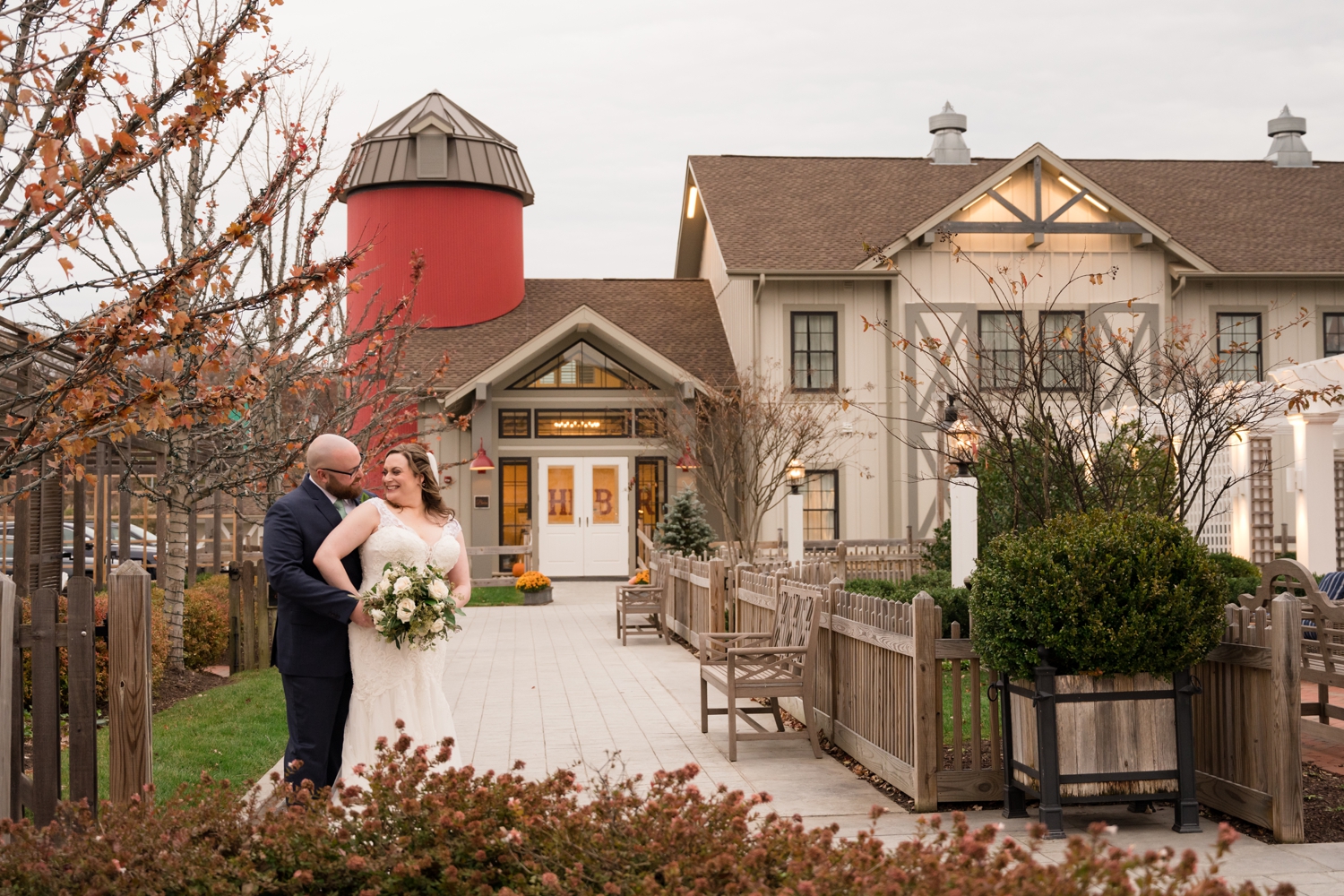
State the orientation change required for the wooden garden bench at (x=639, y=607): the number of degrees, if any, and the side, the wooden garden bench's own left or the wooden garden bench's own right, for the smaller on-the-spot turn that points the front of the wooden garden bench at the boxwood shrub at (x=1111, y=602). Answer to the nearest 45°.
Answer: approximately 90° to the wooden garden bench's own left

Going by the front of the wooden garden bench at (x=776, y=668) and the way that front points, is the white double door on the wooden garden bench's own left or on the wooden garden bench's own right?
on the wooden garden bench's own right

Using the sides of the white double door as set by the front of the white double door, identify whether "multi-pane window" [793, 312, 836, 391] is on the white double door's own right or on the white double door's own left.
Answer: on the white double door's own left

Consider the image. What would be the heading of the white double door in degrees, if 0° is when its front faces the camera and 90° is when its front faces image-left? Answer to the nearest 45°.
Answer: approximately 0°

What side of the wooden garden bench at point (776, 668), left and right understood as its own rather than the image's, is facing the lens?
left

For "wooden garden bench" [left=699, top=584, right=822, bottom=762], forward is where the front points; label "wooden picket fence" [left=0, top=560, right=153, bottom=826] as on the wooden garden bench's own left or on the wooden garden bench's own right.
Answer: on the wooden garden bench's own left

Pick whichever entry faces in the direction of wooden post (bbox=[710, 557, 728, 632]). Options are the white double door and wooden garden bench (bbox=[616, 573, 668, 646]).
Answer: the white double door

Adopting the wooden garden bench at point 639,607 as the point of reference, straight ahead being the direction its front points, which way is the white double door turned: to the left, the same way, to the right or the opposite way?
to the left

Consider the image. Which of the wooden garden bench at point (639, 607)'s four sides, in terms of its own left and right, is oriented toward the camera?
left

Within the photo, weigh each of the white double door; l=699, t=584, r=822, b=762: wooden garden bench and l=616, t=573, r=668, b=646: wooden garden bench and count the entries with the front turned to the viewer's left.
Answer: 2

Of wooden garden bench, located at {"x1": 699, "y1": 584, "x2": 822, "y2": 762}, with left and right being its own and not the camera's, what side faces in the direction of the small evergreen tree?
right
